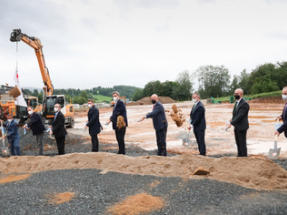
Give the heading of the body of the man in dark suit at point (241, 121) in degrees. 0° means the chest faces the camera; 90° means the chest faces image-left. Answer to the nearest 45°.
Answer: approximately 45°

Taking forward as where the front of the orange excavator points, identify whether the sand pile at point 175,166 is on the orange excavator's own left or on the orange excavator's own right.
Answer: on the orange excavator's own left

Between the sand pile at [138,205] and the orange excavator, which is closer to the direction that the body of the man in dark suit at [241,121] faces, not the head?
the sand pile

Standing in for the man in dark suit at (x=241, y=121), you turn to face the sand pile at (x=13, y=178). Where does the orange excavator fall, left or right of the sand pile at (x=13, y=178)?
right

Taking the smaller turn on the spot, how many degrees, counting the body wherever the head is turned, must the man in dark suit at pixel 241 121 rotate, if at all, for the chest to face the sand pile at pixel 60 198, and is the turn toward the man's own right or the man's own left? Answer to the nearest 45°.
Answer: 0° — they already face it

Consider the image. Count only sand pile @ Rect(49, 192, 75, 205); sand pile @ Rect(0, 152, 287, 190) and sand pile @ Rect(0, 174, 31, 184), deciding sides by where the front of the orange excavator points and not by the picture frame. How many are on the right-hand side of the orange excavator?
0

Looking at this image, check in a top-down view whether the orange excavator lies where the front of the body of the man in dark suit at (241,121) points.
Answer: no

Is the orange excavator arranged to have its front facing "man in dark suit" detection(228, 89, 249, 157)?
no

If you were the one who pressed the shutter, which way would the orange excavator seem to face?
facing the viewer and to the left of the viewer

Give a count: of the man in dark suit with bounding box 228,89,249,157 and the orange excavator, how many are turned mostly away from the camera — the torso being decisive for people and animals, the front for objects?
0

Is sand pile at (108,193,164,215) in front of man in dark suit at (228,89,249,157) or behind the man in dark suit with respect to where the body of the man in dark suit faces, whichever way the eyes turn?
in front

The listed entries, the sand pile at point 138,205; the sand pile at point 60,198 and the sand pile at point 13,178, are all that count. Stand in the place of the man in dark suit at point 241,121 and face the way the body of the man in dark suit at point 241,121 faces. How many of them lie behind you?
0

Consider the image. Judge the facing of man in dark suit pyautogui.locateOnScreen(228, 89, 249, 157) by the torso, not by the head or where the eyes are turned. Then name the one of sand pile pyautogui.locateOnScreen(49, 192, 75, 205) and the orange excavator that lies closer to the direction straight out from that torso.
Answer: the sand pile
